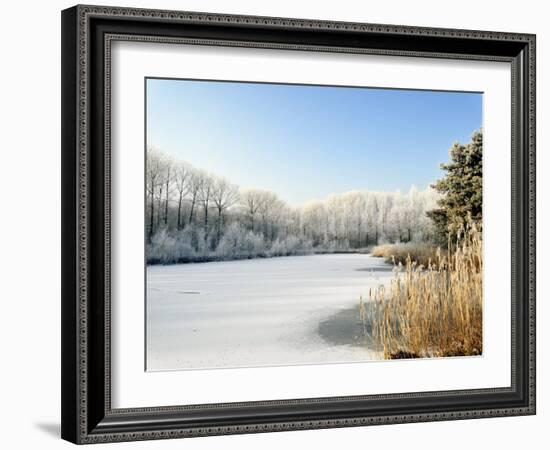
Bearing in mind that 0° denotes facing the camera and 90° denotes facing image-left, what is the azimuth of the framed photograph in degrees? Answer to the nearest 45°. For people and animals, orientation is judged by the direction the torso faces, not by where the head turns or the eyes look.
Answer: approximately 315°
